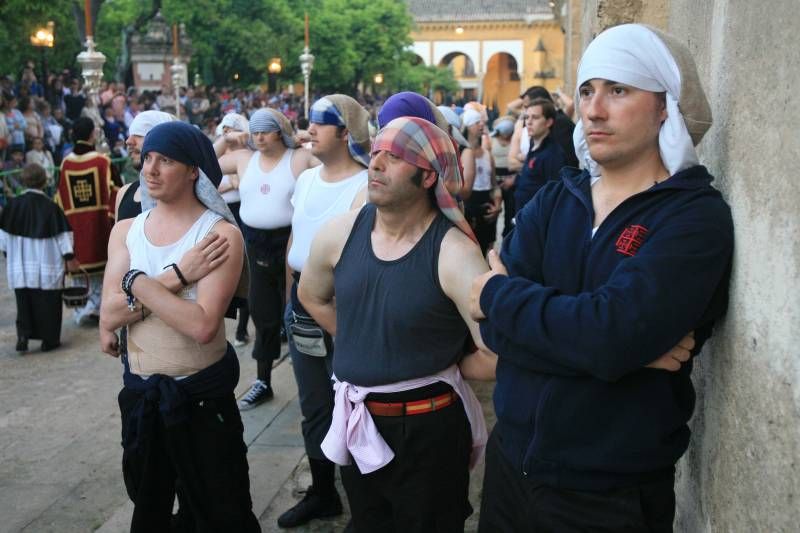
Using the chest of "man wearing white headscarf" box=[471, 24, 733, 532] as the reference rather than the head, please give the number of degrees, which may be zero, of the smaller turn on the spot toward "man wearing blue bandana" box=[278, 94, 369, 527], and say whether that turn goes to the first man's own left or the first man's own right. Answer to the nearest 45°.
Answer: approximately 90° to the first man's own right

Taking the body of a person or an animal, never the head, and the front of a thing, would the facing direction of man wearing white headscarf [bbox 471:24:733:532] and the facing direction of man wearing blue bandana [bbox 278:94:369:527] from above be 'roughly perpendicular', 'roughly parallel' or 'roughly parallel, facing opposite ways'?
roughly parallel

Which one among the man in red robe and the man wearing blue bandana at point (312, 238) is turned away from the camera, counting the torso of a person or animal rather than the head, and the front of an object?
the man in red robe

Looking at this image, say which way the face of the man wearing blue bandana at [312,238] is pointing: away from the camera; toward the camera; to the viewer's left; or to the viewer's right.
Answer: to the viewer's left

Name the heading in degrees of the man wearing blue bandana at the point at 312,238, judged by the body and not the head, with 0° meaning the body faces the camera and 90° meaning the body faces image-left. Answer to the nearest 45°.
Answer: approximately 45°

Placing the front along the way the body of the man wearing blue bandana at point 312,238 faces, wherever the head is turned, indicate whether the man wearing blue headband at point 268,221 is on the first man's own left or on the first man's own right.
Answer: on the first man's own right

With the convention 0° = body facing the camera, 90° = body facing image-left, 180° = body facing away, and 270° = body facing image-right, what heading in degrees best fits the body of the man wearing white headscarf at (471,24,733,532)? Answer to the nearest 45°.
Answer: approximately 45°

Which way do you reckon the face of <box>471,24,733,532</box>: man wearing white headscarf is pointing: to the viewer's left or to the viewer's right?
to the viewer's left

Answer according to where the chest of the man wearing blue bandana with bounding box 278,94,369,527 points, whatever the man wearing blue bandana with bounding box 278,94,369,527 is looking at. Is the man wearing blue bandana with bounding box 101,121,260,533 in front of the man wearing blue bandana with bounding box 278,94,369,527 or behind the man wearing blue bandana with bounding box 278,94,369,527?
in front

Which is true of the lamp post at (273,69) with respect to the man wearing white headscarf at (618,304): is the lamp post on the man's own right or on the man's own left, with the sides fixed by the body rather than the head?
on the man's own right
